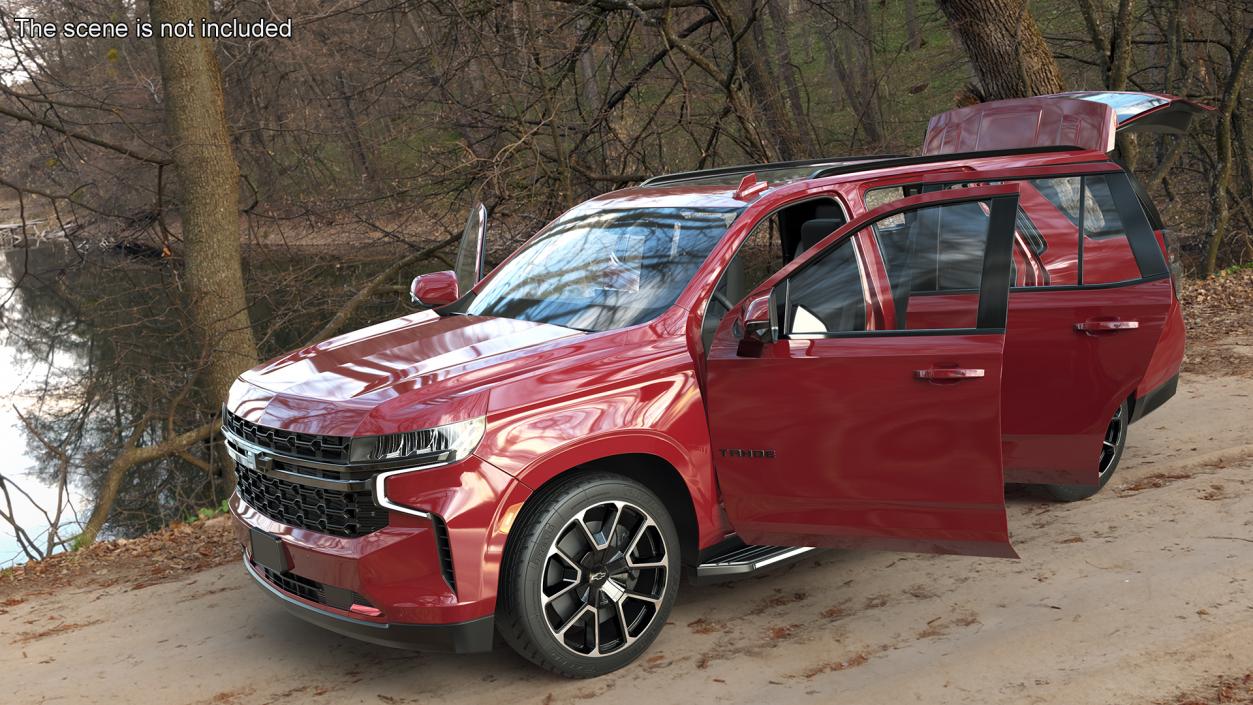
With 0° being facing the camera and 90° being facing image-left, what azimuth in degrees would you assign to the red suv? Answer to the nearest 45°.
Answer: approximately 45°
